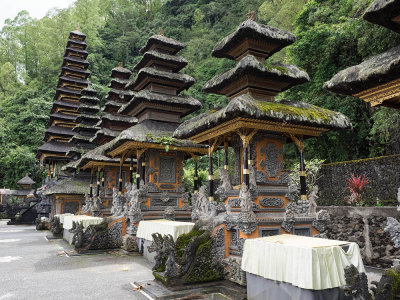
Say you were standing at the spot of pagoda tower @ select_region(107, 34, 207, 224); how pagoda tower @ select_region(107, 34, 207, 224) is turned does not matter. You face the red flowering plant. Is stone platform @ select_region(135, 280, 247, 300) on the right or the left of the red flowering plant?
right

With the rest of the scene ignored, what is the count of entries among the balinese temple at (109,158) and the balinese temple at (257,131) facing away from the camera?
0

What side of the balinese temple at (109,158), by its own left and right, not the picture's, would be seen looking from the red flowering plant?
left

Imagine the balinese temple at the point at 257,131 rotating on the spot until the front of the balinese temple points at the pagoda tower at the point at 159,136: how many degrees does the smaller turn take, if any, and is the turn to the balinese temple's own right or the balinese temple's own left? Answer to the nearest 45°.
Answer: approximately 90° to the balinese temple's own right

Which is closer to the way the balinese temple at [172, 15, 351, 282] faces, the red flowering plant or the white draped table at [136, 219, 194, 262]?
the white draped table

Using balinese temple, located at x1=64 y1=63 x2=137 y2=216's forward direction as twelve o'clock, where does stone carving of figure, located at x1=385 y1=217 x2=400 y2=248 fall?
The stone carving of figure is roughly at 10 o'clock from the balinese temple.

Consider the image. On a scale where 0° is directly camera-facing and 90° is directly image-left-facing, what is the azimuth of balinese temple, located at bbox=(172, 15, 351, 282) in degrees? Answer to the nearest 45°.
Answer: approximately 45°

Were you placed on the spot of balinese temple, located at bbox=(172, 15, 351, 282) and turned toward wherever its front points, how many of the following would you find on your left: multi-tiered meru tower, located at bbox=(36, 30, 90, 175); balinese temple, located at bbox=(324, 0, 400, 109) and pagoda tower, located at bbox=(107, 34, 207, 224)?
1

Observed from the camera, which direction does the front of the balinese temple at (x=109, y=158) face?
facing the viewer and to the left of the viewer

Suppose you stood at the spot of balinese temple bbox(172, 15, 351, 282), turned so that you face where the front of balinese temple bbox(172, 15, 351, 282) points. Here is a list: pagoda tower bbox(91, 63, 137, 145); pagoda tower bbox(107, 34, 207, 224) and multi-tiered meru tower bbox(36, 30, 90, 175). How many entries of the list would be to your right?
3

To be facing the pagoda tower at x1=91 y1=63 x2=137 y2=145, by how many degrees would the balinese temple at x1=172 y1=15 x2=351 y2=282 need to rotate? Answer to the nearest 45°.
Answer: approximately 90° to its right

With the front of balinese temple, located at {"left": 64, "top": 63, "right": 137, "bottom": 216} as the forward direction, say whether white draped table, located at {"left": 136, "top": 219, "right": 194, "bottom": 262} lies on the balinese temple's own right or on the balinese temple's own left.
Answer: on the balinese temple's own left
